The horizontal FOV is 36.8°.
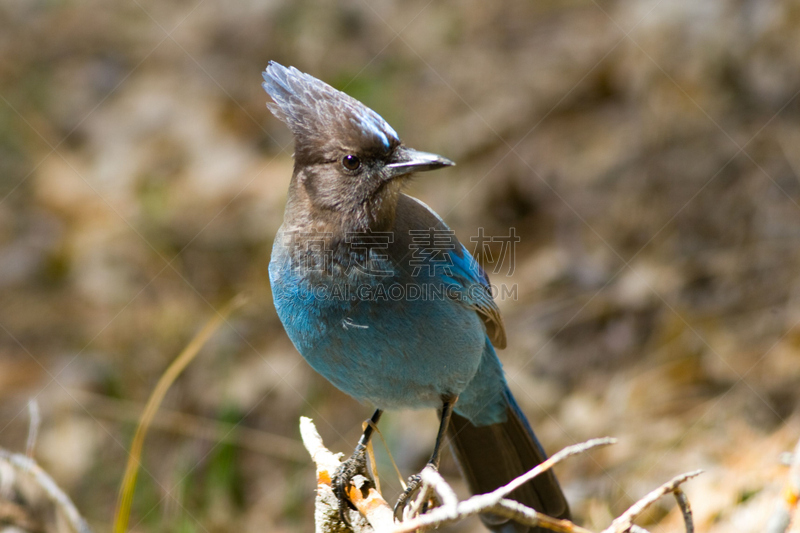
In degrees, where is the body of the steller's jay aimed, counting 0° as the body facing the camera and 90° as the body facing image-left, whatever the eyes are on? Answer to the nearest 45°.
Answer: approximately 45°

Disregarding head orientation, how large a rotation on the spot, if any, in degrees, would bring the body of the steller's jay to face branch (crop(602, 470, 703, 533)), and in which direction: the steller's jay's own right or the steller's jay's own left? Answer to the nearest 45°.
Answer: approximately 90° to the steller's jay's own left

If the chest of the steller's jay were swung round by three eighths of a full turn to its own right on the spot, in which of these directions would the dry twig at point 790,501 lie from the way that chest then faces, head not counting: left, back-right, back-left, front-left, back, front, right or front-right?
back-right
